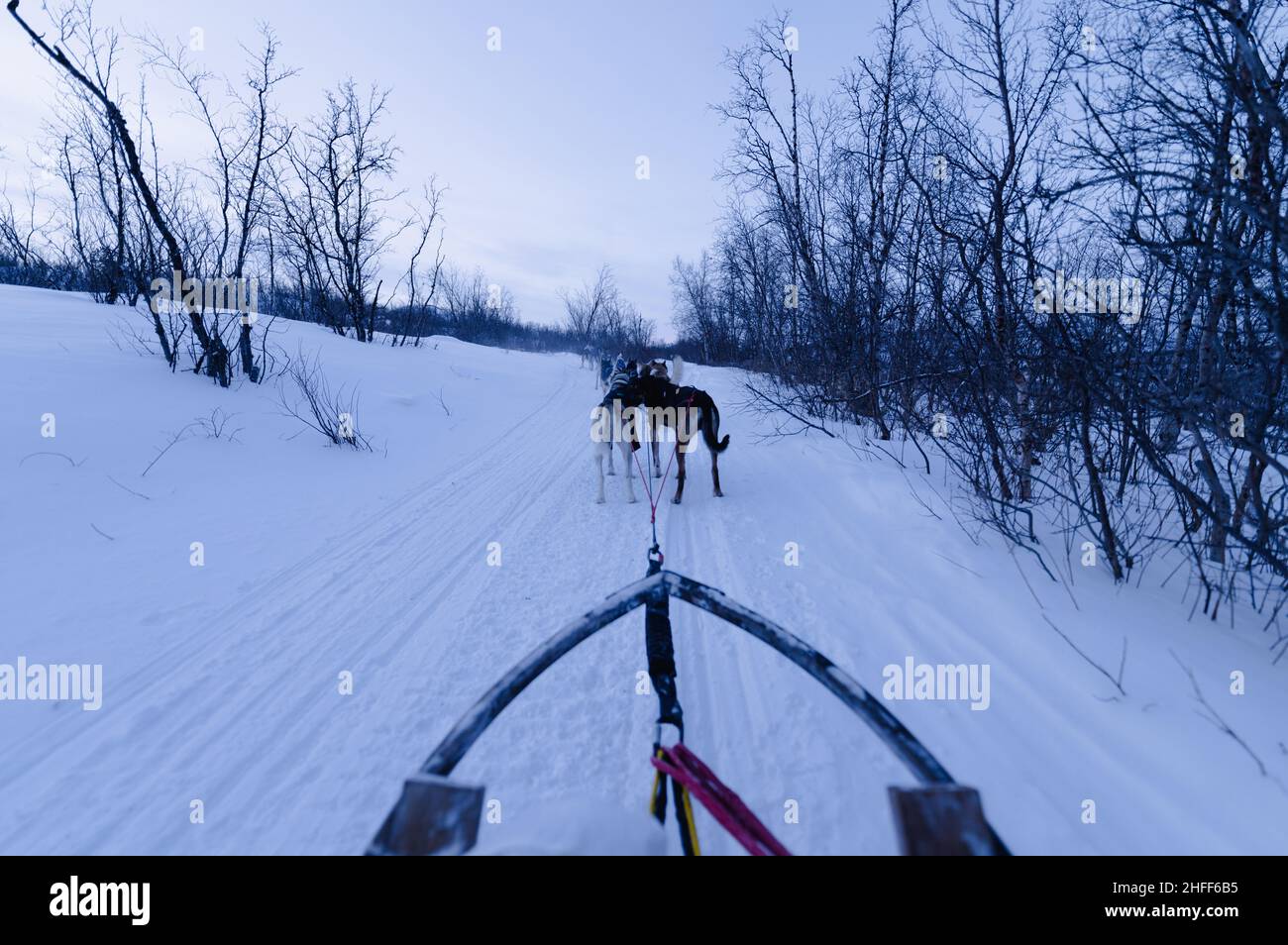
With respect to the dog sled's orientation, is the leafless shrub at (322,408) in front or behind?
in front

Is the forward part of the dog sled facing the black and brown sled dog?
yes

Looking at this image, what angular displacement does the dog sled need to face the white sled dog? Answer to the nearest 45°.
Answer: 0° — it already faces it

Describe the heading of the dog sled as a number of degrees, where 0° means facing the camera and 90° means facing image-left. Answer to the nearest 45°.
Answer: approximately 180°
